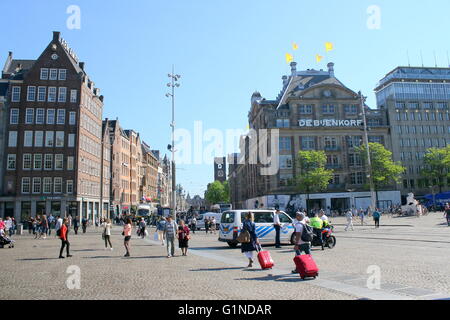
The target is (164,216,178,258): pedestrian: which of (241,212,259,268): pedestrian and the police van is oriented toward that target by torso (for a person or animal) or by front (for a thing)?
(241,212,259,268): pedestrian

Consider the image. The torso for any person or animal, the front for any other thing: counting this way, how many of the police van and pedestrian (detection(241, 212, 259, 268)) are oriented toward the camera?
0

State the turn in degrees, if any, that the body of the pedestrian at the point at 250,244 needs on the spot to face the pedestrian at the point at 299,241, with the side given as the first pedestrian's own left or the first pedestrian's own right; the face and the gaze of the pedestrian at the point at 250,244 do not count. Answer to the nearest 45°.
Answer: approximately 180°

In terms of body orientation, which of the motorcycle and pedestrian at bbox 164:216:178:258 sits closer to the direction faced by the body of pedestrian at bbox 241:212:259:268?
the pedestrian

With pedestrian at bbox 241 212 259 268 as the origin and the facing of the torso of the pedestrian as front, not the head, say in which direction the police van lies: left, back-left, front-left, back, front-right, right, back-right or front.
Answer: front-right

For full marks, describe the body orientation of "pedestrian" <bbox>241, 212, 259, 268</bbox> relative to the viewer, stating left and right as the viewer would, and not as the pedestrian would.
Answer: facing away from the viewer and to the left of the viewer
